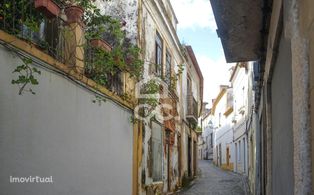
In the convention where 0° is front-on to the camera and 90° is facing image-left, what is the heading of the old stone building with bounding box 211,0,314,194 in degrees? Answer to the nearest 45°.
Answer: approximately 90°

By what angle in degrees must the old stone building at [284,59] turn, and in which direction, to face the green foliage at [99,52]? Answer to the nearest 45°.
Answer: approximately 45° to its right

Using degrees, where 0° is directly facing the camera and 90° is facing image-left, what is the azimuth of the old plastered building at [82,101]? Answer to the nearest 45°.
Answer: approximately 315°

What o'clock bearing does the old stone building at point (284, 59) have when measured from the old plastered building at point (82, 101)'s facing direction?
the old stone building at point (284, 59) is roughly at 1 o'clock from the old plastered building at point (82, 101).

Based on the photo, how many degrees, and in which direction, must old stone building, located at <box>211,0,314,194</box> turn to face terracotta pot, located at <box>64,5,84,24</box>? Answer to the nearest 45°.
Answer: approximately 45° to its right

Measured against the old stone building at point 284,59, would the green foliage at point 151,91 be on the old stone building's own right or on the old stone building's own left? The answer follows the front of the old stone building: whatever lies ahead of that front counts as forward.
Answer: on the old stone building's own right

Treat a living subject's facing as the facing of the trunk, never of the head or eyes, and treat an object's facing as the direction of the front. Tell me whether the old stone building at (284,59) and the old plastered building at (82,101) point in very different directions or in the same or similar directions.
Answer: very different directions

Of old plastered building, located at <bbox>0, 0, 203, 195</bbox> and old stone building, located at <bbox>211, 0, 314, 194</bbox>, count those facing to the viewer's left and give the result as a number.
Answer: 1
